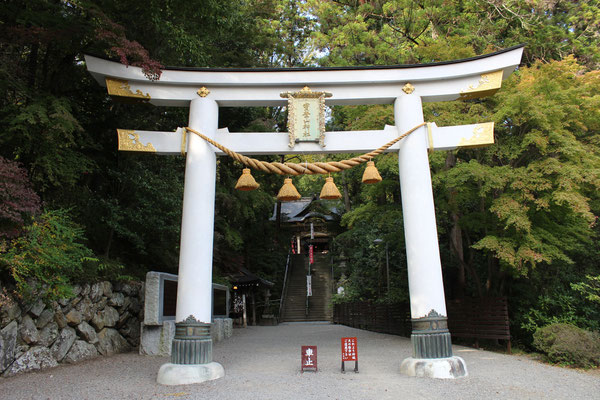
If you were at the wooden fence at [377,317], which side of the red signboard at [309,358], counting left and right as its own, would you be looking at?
back

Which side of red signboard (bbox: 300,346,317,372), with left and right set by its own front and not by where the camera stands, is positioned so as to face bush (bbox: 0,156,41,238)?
right

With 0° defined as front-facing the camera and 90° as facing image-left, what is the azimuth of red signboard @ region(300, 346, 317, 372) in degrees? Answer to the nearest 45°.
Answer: approximately 0°

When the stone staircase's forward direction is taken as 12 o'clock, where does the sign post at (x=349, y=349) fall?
The sign post is roughly at 12 o'clock from the stone staircase.

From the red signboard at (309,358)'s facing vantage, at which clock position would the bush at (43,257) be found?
The bush is roughly at 3 o'clock from the red signboard.

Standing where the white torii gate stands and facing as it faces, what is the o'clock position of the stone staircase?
The stone staircase is roughly at 6 o'clock from the white torii gate.
